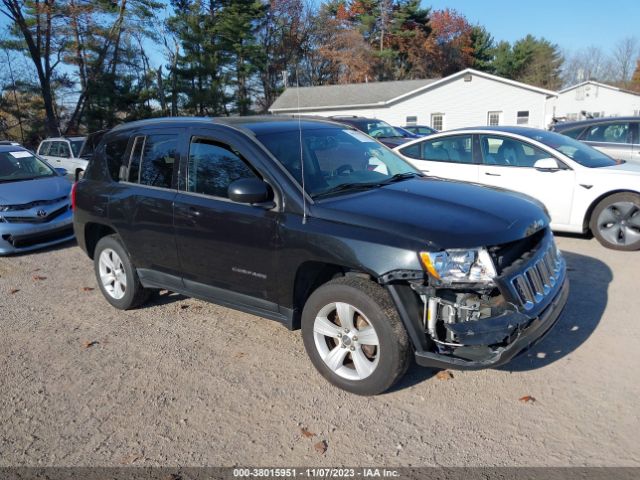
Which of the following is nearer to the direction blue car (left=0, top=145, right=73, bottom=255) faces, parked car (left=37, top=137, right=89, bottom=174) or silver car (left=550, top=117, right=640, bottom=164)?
the silver car

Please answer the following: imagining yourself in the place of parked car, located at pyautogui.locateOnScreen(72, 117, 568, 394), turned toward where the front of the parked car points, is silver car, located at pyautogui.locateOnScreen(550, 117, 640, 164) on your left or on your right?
on your left

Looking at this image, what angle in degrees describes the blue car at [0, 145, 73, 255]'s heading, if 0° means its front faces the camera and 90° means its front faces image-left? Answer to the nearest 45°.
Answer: approximately 315°
